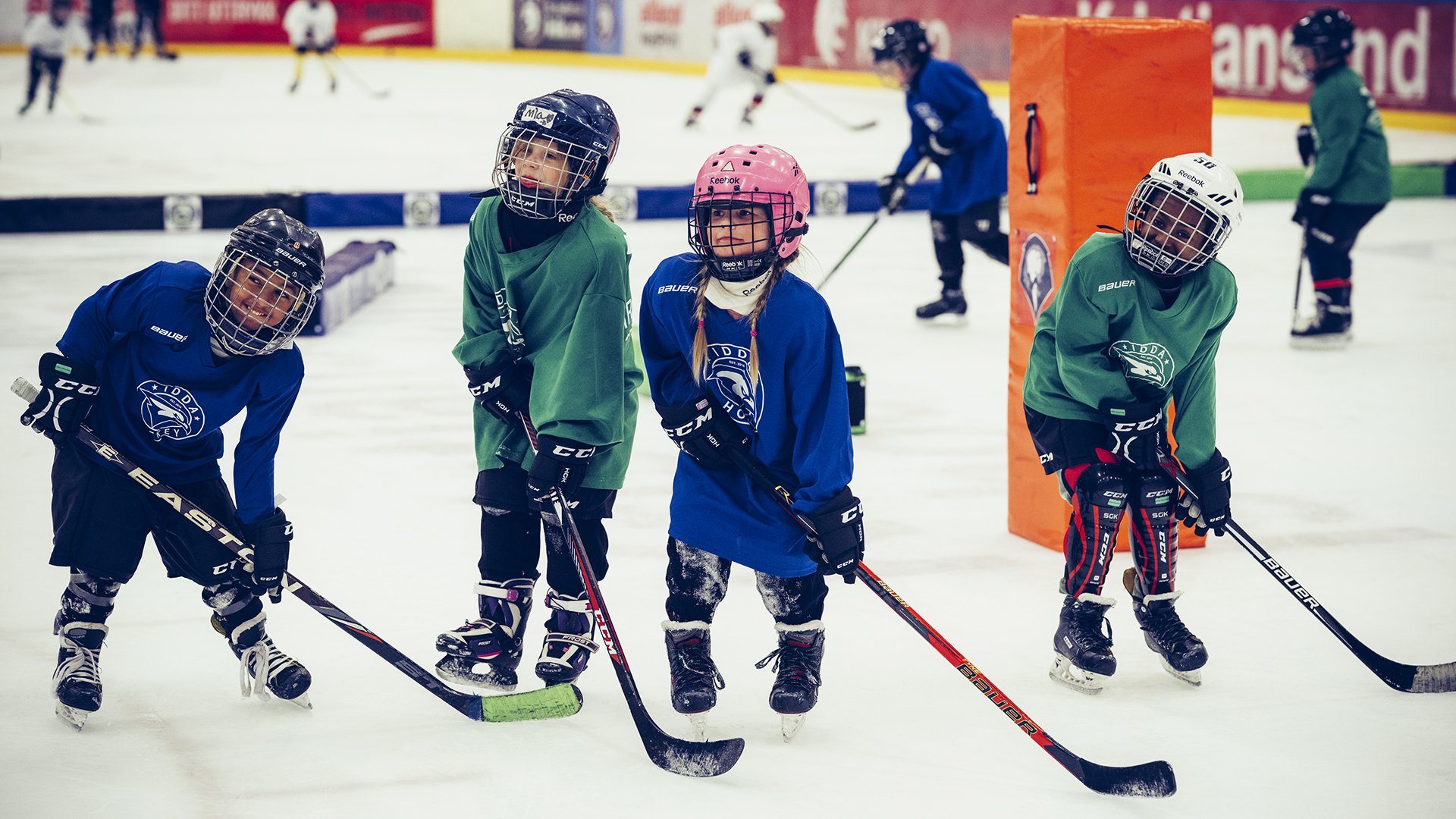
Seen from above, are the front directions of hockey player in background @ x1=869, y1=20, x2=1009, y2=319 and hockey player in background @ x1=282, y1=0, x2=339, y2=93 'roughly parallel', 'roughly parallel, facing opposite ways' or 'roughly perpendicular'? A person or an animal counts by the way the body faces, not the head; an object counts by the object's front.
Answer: roughly perpendicular

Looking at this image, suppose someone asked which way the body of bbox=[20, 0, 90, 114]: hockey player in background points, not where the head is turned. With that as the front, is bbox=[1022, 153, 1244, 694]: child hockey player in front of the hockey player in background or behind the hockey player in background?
in front

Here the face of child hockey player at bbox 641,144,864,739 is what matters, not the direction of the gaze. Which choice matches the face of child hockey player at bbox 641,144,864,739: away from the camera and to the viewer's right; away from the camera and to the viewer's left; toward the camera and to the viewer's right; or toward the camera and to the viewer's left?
toward the camera and to the viewer's left

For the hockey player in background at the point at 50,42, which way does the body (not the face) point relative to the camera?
toward the camera

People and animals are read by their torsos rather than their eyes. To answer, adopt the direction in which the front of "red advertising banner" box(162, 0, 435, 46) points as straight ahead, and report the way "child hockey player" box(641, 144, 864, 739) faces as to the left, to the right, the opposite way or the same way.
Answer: the same way

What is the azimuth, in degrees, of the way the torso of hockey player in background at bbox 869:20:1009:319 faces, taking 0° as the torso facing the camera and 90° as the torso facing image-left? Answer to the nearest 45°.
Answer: approximately 90°

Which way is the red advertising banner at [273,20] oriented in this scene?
toward the camera

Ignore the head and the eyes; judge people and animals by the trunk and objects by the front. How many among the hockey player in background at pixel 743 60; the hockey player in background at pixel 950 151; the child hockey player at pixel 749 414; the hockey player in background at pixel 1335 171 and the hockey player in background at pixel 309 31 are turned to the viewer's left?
2

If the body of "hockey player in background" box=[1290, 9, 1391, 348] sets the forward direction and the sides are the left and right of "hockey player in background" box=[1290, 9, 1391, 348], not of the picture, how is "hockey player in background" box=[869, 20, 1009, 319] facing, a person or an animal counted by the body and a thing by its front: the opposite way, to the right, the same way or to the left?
the same way

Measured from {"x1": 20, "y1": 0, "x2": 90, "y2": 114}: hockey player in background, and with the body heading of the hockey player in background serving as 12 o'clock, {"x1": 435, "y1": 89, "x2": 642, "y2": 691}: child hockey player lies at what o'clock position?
The child hockey player is roughly at 12 o'clock from the hockey player in background.

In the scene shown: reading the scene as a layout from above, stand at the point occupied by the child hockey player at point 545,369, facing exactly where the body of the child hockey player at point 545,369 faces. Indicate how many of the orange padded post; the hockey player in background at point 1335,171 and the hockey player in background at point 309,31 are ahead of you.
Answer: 0

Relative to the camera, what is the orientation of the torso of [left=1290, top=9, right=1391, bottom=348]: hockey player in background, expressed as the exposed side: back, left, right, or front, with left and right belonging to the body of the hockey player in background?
left

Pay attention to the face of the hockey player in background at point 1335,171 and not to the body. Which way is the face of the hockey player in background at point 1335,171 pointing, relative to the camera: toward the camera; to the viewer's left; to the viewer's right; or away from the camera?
to the viewer's left

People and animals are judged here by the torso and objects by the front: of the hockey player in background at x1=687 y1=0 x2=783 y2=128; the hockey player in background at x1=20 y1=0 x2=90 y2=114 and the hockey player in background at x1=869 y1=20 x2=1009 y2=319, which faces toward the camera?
the hockey player in background at x1=20 y1=0 x2=90 y2=114
